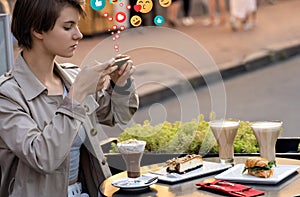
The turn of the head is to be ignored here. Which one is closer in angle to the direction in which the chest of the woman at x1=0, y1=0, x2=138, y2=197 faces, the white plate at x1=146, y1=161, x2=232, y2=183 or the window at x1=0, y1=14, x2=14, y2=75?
the white plate

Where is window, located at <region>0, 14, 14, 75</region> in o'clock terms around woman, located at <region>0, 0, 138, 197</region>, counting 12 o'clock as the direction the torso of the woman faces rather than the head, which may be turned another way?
The window is roughly at 7 o'clock from the woman.

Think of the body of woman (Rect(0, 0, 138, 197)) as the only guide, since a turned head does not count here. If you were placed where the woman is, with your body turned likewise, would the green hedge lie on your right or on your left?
on your left

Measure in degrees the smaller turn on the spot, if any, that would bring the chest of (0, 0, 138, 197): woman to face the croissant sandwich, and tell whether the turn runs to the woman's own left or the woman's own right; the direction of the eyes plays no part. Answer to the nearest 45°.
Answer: approximately 45° to the woman's own left

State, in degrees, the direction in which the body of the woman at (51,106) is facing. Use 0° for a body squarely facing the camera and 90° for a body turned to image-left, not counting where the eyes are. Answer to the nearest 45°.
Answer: approximately 315°

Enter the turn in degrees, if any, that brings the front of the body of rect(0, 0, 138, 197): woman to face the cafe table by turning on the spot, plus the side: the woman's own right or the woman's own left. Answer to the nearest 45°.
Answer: approximately 45° to the woman's own left
